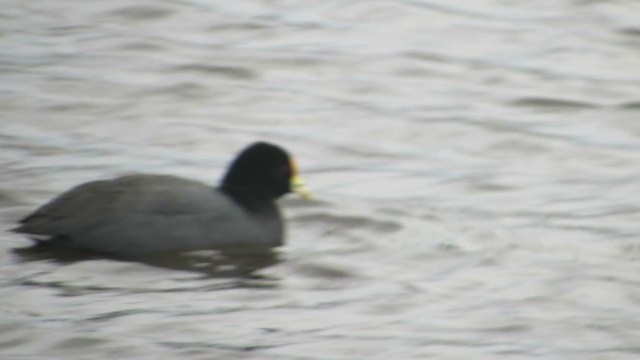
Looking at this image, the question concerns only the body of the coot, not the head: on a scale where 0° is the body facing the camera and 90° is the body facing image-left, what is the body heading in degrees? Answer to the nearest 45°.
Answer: approximately 270°
